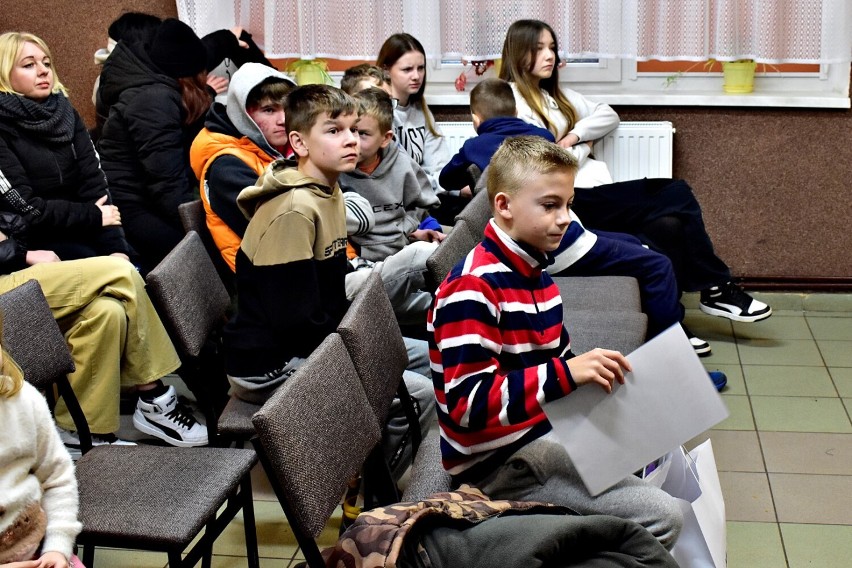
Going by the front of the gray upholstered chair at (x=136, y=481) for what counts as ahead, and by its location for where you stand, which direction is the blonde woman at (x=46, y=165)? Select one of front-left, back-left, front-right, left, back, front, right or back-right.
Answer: left

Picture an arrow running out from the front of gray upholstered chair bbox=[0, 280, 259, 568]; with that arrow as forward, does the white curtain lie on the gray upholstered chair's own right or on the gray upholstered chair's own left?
on the gray upholstered chair's own left

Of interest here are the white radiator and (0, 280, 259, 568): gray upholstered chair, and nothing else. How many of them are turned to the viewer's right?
1

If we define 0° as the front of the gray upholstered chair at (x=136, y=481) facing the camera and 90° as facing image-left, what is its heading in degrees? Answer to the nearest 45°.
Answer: approximately 270°

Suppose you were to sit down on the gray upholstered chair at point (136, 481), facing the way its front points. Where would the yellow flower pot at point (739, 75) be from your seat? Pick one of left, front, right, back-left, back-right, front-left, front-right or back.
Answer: front-left

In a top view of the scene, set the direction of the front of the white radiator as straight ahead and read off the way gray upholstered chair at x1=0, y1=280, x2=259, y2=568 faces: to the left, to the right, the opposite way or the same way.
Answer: to the left
